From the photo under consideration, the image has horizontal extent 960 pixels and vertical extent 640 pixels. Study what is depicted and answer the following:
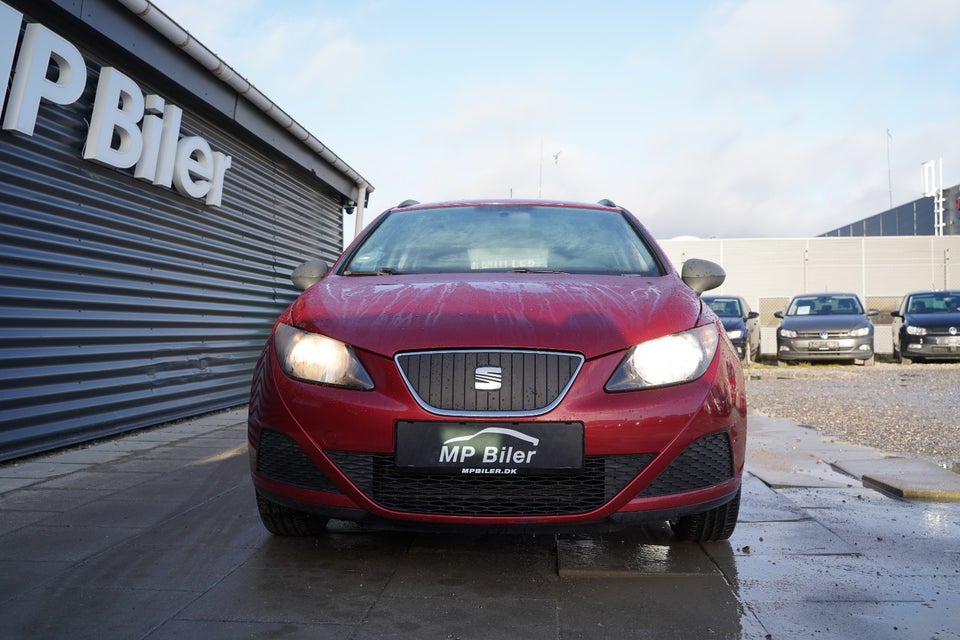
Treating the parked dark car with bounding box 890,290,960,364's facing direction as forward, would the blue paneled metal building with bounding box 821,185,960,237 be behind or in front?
behind

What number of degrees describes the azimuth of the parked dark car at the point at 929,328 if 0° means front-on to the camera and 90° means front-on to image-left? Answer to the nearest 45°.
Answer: approximately 0°

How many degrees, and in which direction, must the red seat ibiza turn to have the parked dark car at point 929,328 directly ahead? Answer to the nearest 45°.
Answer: approximately 135° to its left

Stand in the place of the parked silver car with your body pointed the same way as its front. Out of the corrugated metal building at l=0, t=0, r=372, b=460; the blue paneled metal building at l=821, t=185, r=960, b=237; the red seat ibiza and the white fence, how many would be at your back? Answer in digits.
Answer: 2

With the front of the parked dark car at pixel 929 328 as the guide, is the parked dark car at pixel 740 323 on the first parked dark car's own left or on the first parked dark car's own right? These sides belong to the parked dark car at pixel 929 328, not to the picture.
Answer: on the first parked dark car's own right

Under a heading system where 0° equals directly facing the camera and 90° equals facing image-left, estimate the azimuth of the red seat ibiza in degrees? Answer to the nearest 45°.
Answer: approximately 0°

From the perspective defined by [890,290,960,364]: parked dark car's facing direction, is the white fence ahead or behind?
behind

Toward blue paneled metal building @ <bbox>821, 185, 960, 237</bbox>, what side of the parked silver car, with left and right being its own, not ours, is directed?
back

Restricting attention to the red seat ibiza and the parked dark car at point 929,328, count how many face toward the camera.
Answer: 2
